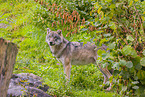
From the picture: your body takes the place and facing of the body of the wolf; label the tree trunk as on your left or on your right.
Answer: on your left

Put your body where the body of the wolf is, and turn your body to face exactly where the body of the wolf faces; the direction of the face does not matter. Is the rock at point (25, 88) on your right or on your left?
on your left

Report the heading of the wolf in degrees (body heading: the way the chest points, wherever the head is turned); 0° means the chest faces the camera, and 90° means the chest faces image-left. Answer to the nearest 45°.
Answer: approximately 90°
